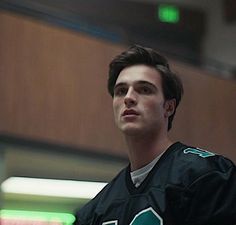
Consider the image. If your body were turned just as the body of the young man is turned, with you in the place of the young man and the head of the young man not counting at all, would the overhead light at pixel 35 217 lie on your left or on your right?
on your right

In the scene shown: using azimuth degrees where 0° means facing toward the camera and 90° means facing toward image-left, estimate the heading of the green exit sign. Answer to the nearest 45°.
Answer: approximately 0°

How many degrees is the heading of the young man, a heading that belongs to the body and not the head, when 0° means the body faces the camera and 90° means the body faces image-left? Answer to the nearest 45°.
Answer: approximately 45°

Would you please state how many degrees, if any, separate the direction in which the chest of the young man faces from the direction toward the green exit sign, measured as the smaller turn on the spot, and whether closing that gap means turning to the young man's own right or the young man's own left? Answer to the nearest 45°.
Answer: approximately 135° to the young man's own right

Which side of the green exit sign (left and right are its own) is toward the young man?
front

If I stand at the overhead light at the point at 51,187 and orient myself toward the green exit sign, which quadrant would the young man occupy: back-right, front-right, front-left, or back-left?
back-right

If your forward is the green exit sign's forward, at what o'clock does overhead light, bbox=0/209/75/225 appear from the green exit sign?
The overhead light is roughly at 1 o'clock from the green exit sign.

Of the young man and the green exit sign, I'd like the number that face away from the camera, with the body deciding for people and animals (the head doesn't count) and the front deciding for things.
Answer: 0

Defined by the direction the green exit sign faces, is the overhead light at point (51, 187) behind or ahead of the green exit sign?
ahead

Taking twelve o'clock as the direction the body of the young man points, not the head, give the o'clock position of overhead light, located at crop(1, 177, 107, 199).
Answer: The overhead light is roughly at 4 o'clock from the young man.

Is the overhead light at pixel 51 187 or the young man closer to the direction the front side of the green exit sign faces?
the young man
